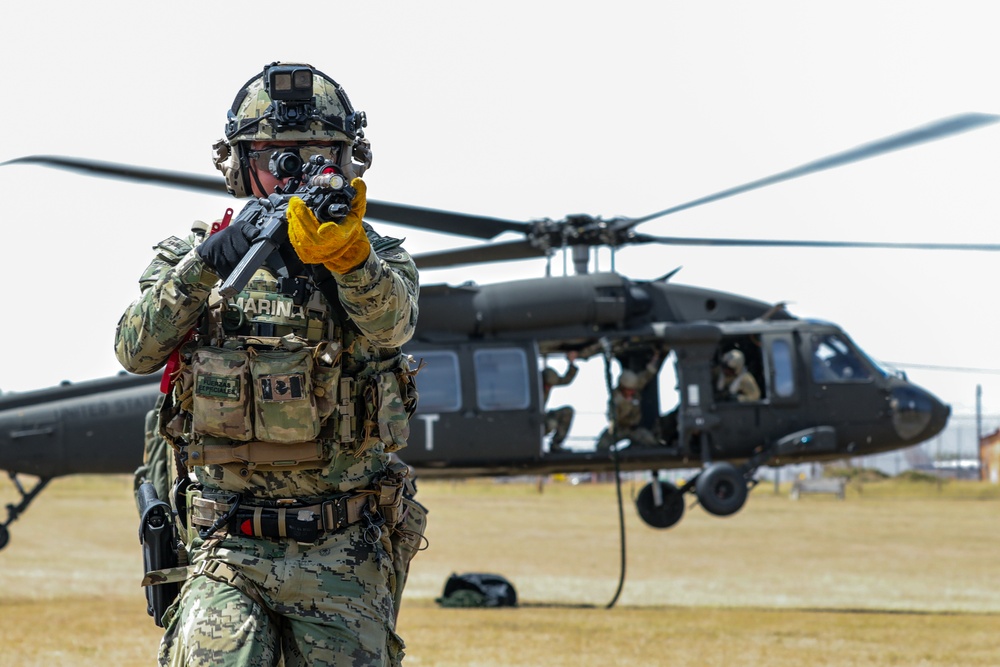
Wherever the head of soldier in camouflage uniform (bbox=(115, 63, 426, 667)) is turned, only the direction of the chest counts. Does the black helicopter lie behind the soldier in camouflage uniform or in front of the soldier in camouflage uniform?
behind

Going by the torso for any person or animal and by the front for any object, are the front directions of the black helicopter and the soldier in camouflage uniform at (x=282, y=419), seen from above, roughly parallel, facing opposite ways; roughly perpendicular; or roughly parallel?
roughly perpendicular

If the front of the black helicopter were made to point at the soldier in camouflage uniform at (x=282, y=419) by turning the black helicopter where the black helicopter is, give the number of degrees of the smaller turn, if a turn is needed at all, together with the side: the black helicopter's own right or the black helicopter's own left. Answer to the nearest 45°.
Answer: approximately 90° to the black helicopter's own right

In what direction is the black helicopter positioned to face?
to the viewer's right

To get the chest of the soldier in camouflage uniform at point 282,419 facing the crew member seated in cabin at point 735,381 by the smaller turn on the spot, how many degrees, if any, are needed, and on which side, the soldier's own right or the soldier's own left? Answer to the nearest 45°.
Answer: approximately 135° to the soldier's own left

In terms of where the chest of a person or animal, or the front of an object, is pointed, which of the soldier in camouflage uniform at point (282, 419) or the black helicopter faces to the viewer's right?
the black helicopter
